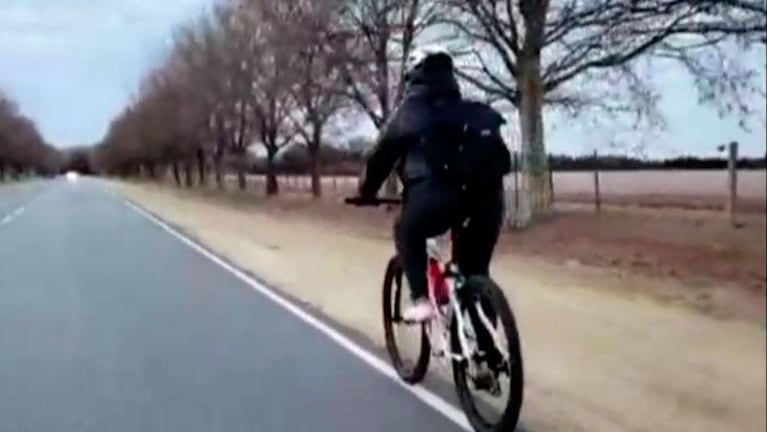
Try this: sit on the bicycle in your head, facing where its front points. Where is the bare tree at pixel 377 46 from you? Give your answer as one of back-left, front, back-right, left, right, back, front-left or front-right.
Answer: front-right

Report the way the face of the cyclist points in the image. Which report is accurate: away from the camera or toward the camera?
away from the camera

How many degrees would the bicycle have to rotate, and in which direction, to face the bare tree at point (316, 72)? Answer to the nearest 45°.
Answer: approximately 45° to its right

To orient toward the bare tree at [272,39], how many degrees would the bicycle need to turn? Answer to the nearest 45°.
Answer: approximately 45° to its right

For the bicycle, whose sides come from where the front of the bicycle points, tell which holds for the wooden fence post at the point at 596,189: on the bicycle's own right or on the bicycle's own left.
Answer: on the bicycle's own right

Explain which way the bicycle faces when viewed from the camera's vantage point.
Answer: facing away from the viewer and to the left of the viewer

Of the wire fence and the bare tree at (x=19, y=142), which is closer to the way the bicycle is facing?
the bare tree

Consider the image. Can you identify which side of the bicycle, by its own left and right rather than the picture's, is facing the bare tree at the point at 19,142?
front
